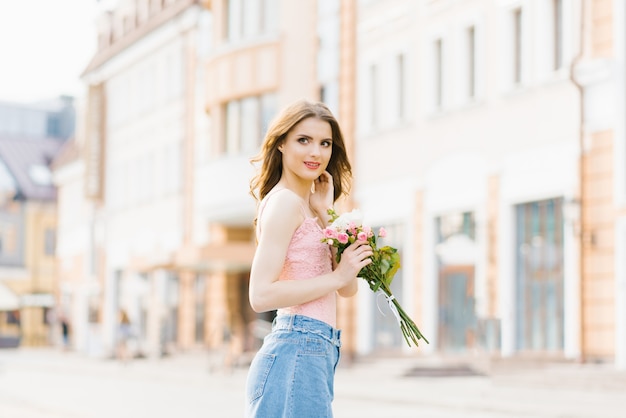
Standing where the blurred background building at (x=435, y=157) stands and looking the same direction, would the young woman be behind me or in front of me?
in front

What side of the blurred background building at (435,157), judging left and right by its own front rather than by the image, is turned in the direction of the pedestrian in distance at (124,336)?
right

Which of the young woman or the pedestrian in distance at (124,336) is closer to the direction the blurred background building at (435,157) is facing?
the young woman

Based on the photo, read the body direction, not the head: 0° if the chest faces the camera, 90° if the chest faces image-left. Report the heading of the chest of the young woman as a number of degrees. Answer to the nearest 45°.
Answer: approximately 270°

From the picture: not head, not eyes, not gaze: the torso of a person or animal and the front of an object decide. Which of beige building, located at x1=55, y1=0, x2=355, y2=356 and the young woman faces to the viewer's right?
the young woman

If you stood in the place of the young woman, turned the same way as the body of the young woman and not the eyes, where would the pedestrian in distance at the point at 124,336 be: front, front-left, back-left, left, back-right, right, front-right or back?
left

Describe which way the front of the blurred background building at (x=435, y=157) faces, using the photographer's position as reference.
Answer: facing the viewer and to the left of the viewer

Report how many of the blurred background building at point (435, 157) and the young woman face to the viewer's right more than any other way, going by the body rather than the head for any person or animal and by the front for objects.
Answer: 1
